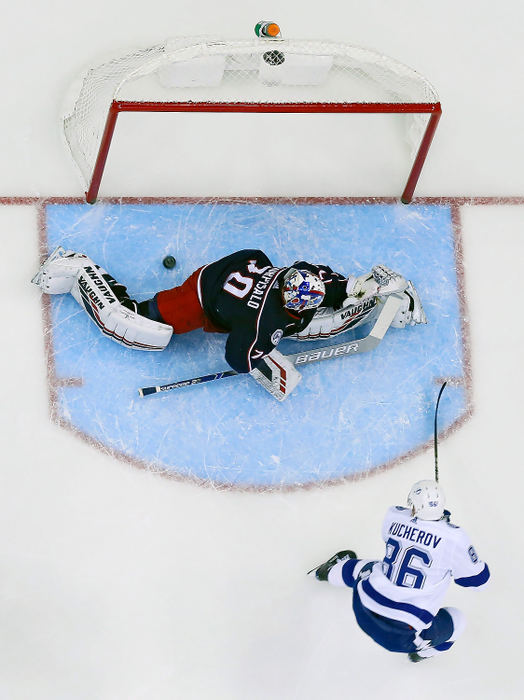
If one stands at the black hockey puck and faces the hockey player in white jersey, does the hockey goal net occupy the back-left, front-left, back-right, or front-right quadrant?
back-left

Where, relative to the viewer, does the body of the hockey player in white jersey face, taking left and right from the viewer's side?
facing away from the viewer

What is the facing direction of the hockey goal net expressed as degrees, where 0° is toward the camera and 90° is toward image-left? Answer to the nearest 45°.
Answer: approximately 0°

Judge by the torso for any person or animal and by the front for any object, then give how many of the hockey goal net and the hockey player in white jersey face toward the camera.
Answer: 1

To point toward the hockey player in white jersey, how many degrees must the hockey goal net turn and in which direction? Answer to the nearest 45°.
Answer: approximately 45° to its left

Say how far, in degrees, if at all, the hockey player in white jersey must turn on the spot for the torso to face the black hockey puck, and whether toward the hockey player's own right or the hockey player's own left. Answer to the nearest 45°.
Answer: approximately 45° to the hockey player's own left

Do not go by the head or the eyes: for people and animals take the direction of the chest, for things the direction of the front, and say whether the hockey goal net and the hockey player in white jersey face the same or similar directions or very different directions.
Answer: very different directions
